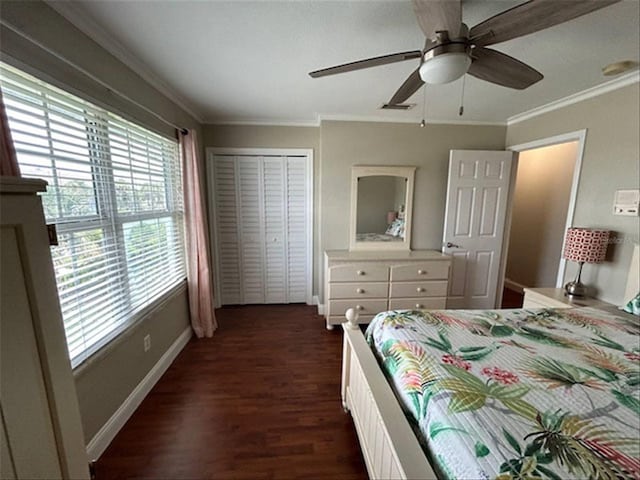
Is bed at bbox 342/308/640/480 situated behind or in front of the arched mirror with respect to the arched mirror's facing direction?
in front

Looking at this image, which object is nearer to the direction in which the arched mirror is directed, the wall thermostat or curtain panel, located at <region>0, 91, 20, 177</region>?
the curtain panel

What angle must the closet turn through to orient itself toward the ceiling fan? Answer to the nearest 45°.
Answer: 0° — it already faces it

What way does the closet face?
toward the camera

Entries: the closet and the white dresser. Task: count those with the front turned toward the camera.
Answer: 2

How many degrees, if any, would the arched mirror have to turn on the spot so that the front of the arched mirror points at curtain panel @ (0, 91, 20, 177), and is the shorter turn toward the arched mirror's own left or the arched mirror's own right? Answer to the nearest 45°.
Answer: approximately 45° to the arched mirror's own right

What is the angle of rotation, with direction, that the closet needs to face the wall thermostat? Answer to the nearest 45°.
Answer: approximately 45° to its left

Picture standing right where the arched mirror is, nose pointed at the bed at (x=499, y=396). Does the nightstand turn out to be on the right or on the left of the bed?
left

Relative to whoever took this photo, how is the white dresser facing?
facing the viewer

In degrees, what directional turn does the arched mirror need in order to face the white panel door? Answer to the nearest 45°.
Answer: approximately 90° to its left

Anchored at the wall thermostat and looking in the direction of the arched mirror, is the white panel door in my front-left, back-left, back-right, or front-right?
front-right

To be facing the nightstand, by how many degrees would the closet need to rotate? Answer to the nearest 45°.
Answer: approximately 45° to its left

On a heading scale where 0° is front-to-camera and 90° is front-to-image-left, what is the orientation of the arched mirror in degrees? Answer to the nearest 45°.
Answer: approximately 0°

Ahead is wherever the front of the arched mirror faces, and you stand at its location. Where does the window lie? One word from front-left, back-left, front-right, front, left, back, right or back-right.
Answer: front-right
